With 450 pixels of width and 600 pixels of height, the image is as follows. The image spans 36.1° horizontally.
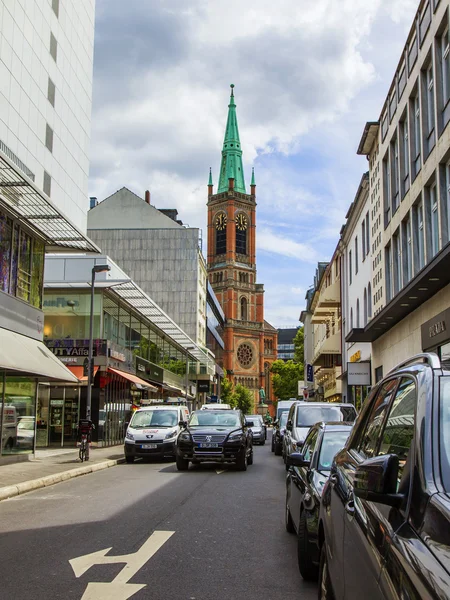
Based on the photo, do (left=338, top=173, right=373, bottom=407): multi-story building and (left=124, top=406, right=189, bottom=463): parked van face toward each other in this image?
no

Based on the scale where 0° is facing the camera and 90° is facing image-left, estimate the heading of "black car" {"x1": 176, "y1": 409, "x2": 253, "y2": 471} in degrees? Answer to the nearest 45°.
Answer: approximately 0°

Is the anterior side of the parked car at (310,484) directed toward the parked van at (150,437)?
no

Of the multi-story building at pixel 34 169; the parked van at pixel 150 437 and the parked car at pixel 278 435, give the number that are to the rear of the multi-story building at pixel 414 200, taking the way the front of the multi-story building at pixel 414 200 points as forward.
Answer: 0

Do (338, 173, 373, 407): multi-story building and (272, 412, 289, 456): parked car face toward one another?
no

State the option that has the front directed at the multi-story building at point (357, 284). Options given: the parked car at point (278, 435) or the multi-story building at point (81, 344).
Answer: the multi-story building at point (81, 344)

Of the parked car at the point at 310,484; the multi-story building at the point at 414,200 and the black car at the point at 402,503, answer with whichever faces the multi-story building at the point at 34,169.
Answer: the multi-story building at the point at 414,200

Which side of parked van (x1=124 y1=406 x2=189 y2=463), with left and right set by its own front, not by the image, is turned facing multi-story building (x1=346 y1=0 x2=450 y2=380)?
left

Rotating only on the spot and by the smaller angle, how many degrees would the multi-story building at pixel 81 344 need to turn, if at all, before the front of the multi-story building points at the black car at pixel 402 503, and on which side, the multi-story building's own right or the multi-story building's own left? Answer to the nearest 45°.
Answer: approximately 90° to the multi-story building's own right

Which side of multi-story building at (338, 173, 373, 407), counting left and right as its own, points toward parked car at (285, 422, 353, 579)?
left

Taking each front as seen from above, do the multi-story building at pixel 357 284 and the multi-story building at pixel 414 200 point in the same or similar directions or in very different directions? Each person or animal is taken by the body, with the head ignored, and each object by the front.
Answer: same or similar directions

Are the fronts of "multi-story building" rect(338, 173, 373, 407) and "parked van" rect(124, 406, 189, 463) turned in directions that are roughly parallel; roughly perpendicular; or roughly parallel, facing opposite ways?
roughly perpendicular

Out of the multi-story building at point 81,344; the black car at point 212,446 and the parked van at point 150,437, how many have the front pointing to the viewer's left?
0

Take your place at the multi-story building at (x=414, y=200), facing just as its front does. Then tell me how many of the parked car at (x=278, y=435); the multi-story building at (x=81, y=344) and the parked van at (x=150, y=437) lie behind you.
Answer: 0

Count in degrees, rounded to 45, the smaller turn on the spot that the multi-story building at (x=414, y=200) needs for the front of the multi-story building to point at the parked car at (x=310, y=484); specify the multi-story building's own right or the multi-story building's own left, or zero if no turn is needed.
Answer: approximately 90° to the multi-story building's own left

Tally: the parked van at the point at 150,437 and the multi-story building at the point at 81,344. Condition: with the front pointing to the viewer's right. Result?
1

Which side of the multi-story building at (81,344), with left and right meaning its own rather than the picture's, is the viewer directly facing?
right
